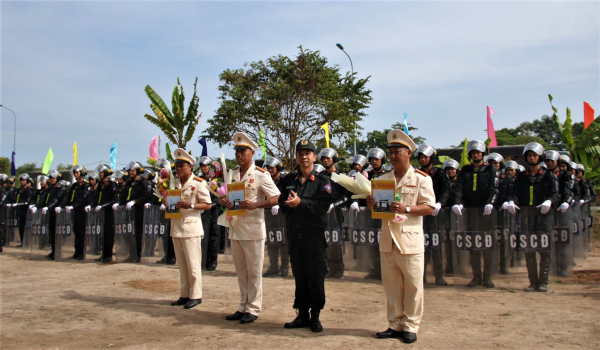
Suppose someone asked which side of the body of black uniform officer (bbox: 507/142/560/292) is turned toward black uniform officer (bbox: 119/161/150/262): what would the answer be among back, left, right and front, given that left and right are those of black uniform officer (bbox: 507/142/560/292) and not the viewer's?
right

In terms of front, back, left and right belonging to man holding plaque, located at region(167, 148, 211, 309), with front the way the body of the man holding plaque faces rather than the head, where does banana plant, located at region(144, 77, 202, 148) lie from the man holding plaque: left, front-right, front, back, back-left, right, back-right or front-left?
back-right

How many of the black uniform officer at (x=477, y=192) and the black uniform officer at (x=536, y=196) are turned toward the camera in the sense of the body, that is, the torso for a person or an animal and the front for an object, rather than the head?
2

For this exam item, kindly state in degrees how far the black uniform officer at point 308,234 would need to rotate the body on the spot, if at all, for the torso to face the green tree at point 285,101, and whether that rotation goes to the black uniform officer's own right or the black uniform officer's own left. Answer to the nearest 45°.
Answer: approximately 135° to the black uniform officer's own right

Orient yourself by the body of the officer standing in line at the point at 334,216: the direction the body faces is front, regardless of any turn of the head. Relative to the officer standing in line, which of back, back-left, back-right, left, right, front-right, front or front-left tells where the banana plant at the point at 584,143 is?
back

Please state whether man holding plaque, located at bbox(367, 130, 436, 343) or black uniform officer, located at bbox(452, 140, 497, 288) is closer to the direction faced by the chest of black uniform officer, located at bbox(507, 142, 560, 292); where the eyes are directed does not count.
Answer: the man holding plaque

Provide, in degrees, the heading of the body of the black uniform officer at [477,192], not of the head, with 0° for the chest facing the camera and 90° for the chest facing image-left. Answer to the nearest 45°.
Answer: approximately 0°

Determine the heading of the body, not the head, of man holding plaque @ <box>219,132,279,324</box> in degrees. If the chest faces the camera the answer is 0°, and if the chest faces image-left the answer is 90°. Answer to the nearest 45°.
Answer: approximately 45°

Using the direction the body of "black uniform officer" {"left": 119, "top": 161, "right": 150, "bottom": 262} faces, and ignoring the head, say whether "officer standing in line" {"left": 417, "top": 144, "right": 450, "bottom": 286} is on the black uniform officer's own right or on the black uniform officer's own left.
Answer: on the black uniform officer's own left

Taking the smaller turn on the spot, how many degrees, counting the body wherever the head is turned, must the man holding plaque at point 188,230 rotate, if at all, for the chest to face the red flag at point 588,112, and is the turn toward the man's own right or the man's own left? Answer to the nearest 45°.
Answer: approximately 180°
